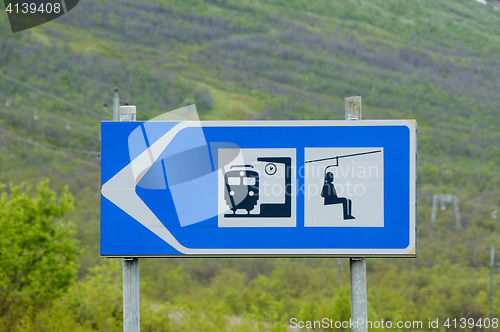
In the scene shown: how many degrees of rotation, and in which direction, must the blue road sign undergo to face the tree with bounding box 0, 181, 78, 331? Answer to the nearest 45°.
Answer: approximately 135° to its right

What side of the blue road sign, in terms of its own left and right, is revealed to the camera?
front
